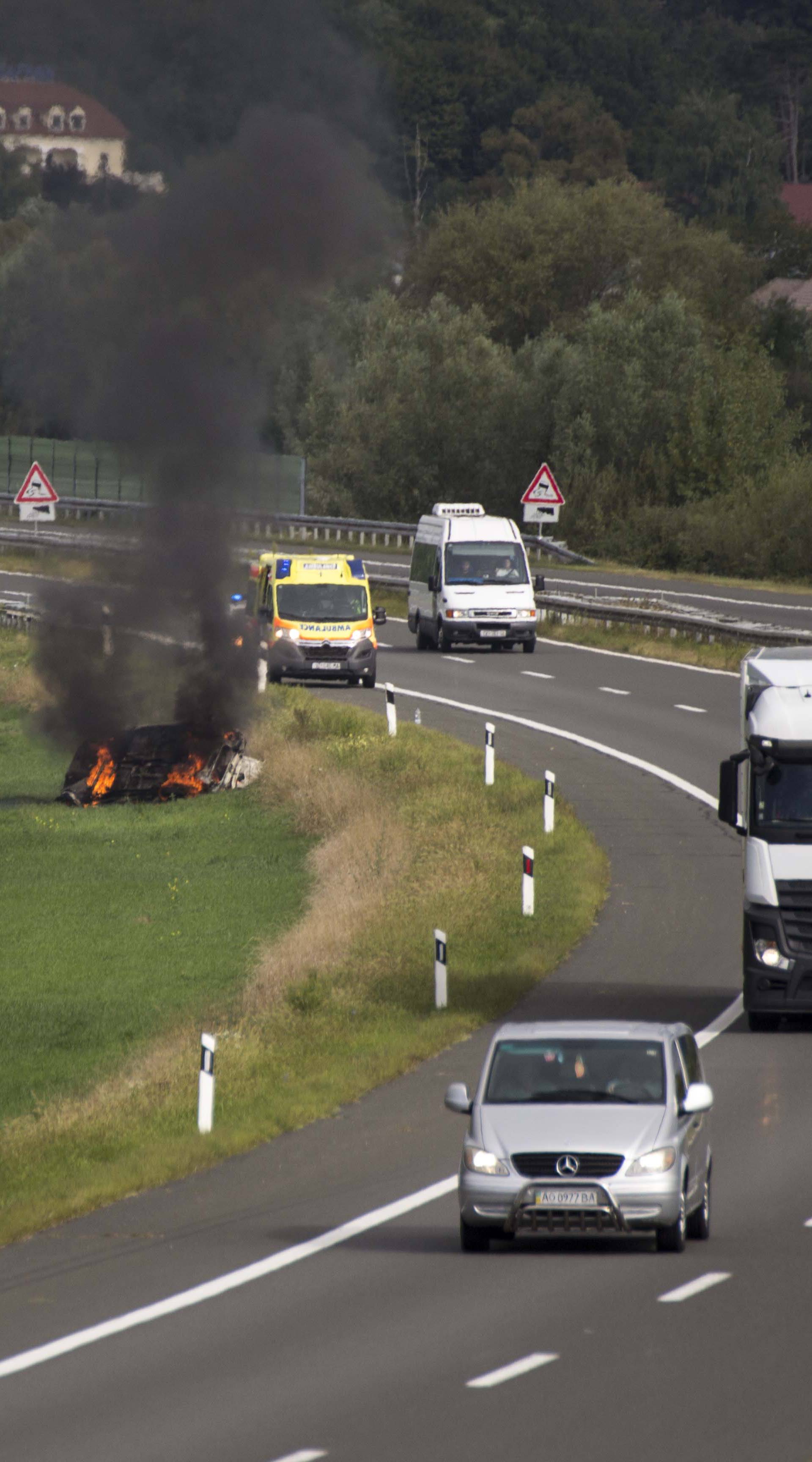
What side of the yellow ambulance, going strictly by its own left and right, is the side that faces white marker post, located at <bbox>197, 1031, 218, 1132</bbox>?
front

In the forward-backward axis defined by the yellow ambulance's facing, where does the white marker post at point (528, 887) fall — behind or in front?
in front

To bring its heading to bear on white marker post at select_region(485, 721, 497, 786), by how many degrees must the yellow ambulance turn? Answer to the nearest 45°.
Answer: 0° — it already faces it

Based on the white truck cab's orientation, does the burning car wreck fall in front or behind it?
behind

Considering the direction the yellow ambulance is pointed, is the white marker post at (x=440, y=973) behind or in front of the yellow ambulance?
in front

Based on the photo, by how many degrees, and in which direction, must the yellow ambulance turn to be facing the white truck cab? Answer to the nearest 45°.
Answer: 0° — it already faces it

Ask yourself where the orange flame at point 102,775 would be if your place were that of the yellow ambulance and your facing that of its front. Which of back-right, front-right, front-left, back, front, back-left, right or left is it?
front-right

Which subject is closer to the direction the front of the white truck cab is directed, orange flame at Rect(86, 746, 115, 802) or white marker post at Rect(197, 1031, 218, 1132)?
the white marker post

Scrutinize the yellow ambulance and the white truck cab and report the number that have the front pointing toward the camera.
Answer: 2

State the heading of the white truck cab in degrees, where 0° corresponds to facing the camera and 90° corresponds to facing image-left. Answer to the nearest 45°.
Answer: approximately 0°

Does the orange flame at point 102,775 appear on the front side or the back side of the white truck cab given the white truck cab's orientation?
on the back side

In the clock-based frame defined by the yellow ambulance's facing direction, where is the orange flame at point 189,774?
The orange flame is roughly at 1 o'clock from the yellow ambulance.
